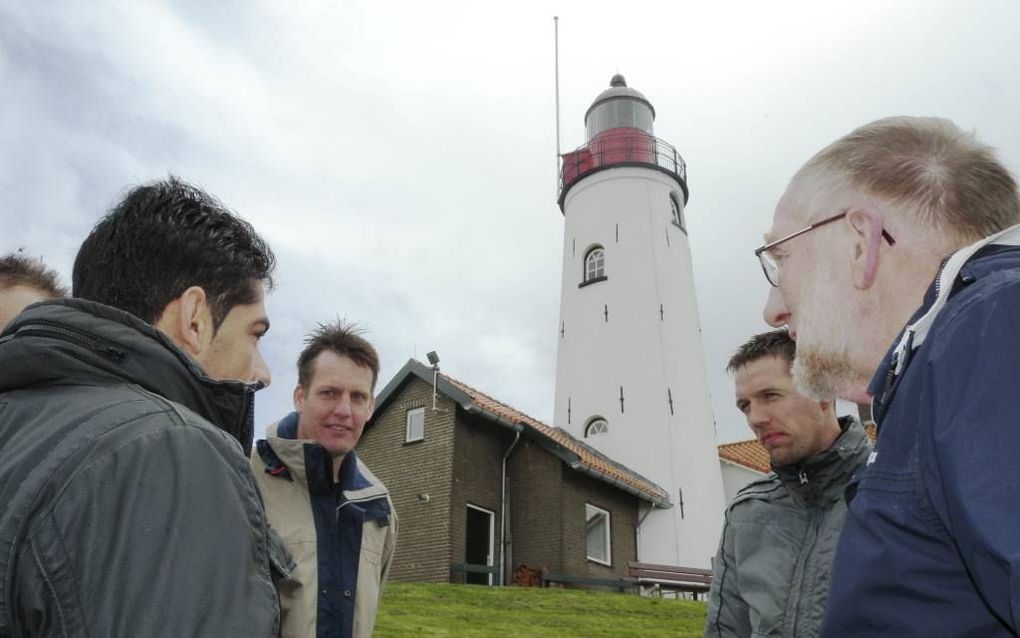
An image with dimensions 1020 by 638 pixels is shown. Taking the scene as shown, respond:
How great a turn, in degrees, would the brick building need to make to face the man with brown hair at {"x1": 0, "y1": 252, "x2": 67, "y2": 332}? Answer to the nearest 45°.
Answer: approximately 45° to its right

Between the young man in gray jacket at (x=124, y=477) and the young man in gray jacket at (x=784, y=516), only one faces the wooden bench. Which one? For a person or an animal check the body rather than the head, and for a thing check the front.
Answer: the young man in gray jacket at (x=124, y=477)

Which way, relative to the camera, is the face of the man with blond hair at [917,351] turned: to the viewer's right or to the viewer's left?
to the viewer's left

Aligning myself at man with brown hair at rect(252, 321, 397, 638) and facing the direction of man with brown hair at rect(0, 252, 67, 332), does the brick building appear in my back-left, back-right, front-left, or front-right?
back-right

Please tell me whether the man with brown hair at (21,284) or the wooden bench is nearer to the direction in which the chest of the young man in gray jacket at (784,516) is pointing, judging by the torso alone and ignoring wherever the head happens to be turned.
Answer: the man with brown hair

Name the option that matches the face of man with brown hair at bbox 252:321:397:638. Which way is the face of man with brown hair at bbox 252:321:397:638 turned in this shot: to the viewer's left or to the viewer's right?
to the viewer's right

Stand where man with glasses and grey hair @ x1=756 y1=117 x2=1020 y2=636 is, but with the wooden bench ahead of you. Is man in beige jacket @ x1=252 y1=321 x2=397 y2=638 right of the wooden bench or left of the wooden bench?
left

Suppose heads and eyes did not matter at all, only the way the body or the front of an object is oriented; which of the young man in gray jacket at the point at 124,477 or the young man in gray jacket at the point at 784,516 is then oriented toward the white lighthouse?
the young man in gray jacket at the point at 124,477

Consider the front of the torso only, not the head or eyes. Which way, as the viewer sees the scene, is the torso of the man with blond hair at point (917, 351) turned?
to the viewer's left

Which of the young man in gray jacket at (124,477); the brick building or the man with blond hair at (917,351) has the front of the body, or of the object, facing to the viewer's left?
the man with blond hair

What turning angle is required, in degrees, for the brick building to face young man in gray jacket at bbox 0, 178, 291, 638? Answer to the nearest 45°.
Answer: approximately 45° to its right

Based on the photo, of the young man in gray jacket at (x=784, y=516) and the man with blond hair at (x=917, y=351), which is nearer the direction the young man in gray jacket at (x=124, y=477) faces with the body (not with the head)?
the young man in gray jacket

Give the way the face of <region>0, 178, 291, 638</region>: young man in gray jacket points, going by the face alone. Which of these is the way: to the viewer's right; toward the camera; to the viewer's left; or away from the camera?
to the viewer's right
